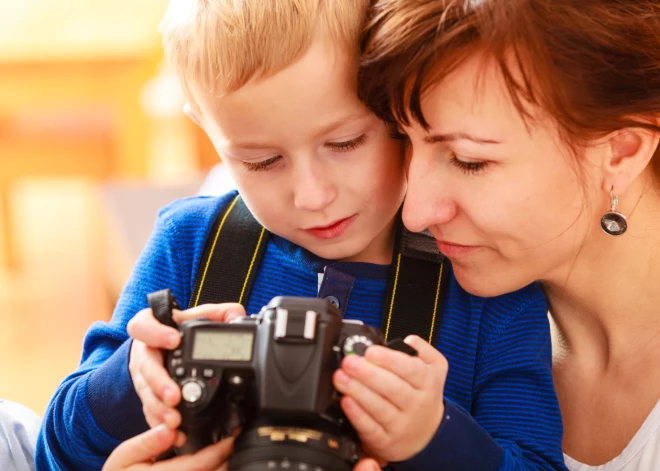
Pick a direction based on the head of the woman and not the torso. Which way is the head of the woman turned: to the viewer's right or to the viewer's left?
to the viewer's left

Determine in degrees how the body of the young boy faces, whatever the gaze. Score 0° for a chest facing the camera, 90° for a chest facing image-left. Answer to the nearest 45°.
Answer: approximately 0°
